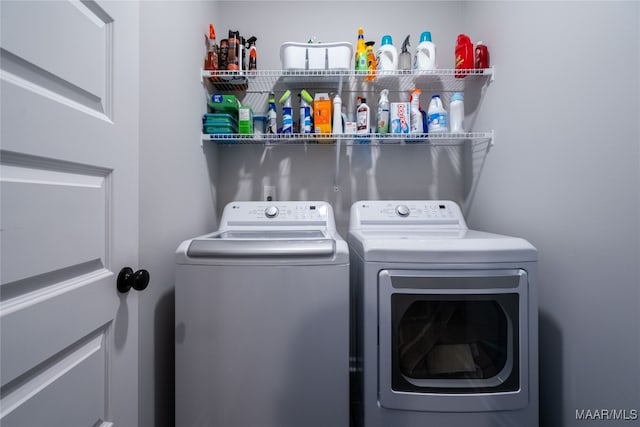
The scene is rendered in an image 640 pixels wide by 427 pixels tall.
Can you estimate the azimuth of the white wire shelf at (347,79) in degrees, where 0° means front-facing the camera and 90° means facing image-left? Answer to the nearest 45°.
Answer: approximately 0°

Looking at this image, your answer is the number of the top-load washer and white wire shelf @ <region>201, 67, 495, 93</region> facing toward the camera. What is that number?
2

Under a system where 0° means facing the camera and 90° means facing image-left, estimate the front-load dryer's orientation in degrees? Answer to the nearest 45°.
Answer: approximately 0°
